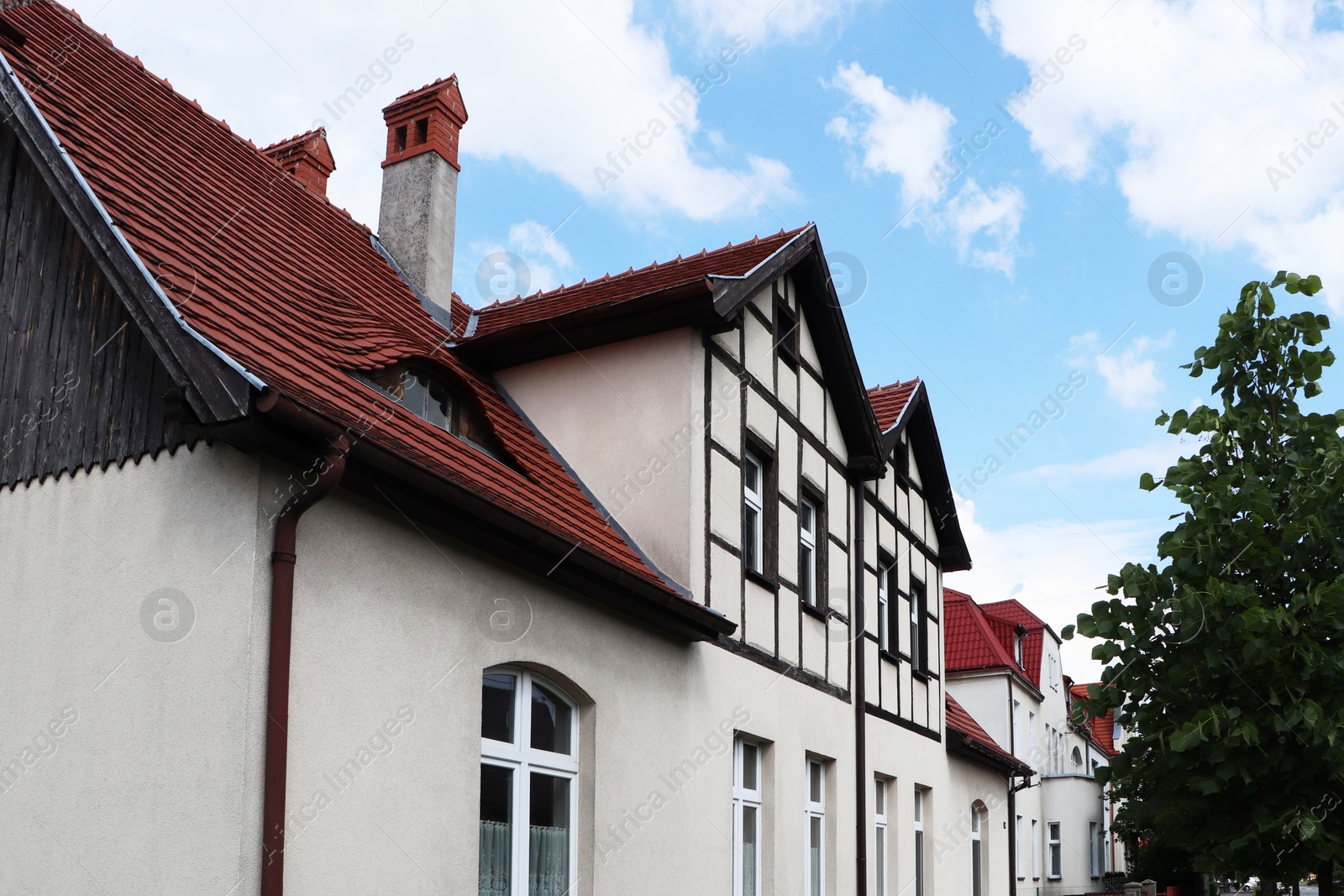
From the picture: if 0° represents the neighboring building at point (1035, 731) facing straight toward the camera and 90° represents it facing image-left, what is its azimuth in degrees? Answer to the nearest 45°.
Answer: approximately 270°

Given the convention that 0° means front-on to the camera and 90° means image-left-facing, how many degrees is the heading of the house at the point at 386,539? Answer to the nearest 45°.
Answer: approximately 315°

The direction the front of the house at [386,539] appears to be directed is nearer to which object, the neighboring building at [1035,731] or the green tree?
the green tree

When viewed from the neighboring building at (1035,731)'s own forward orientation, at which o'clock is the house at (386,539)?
The house is roughly at 3 o'clock from the neighboring building.

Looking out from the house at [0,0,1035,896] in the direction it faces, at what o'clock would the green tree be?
The green tree is roughly at 11 o'clock from the house.
